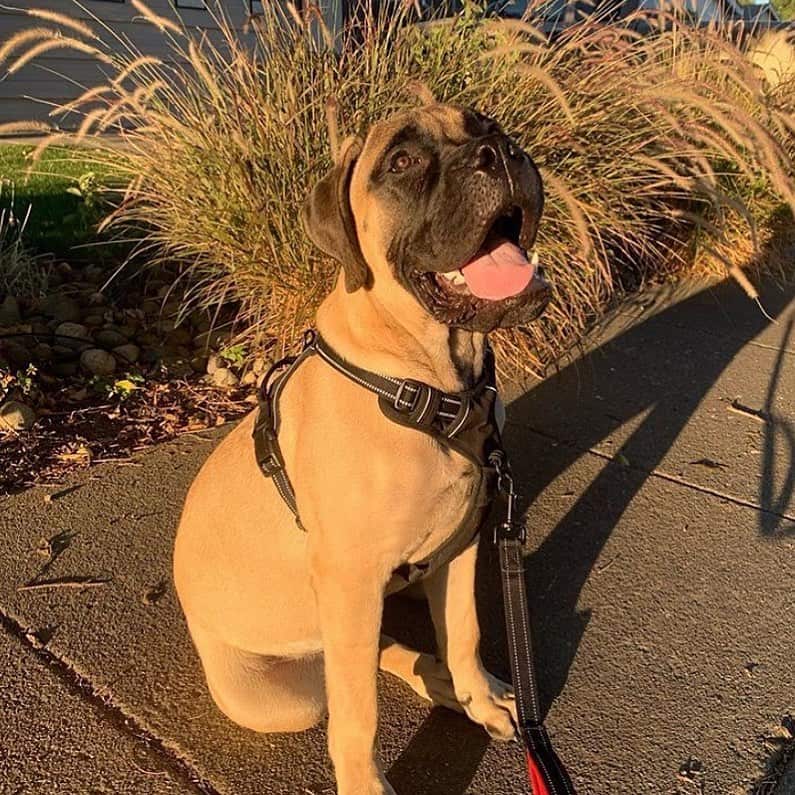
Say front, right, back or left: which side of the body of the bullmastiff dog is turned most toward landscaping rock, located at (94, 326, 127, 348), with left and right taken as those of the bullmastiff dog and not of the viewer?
back

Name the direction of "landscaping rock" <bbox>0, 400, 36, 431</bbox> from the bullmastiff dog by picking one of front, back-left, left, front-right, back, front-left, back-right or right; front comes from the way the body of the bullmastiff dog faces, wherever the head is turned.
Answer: back

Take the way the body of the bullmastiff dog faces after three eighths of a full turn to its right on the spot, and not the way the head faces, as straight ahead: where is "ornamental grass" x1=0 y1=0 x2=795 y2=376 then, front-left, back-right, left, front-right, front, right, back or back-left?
right

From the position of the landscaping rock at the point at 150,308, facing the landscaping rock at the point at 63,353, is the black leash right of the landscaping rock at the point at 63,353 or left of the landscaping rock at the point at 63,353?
left

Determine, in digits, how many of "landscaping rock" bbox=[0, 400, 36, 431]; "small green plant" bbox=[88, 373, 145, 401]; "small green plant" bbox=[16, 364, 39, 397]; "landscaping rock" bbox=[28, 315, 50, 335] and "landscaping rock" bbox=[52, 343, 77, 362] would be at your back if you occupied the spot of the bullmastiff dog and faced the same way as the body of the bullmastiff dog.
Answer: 5

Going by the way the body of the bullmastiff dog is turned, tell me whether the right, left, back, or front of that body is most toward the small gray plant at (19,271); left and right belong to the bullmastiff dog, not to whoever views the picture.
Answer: back

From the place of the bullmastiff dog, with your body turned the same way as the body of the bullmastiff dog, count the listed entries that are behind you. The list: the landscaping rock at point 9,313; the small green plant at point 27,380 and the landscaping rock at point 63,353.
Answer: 3

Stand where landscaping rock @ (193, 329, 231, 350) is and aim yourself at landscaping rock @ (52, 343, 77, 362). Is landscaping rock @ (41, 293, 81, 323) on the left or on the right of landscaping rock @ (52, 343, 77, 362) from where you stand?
right

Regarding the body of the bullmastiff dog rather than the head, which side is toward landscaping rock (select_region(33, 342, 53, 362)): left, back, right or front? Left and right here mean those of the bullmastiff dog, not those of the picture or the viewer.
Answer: back

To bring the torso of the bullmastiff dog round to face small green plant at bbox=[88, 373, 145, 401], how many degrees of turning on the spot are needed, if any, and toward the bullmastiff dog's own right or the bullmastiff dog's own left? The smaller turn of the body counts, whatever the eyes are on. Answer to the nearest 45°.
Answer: approximately 180°

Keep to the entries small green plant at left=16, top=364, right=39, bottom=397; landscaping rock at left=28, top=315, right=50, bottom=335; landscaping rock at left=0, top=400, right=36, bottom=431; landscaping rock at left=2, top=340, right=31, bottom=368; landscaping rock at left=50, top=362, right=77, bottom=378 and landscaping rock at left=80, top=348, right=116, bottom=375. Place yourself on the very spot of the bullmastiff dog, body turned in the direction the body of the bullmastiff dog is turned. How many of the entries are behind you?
6

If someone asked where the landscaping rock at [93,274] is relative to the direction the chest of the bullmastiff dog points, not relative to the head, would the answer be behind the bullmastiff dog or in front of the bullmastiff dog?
behind

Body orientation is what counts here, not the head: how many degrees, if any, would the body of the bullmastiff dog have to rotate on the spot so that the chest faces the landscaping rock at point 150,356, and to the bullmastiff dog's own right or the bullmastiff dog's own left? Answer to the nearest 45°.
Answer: approximately 180°

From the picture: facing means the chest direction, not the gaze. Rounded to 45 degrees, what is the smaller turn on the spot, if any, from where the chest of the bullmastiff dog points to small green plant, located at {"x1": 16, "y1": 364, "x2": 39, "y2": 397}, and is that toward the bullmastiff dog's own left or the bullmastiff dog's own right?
approximately 180°

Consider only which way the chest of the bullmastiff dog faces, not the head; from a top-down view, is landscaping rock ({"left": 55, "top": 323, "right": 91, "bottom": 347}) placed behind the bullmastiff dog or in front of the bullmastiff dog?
behind

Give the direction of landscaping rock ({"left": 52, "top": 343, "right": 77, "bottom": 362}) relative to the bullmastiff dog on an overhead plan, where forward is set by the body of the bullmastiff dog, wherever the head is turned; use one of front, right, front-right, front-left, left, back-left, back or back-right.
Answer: back

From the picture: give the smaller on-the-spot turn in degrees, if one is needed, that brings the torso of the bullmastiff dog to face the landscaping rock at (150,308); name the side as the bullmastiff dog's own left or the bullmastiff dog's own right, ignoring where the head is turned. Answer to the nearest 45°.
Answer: approximately 180°

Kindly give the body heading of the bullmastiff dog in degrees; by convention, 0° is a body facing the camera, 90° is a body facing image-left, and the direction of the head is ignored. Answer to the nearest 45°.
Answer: approximately 315°
